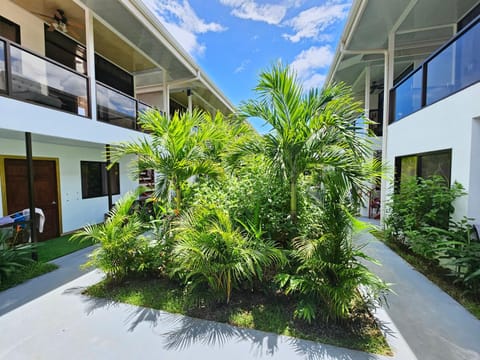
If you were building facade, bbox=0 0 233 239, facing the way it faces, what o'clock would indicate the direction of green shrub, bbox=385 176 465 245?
The green shrub is roughly at 12 o'clock from the building facade.

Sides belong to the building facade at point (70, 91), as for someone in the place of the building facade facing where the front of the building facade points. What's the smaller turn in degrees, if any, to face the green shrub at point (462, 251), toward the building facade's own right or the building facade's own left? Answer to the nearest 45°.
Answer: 0° — it already faces it

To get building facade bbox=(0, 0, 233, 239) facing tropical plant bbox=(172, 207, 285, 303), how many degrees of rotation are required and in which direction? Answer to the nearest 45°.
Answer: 0° — it already faces it

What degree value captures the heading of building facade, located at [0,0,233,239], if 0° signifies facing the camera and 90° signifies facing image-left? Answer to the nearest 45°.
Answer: approximately 315°
